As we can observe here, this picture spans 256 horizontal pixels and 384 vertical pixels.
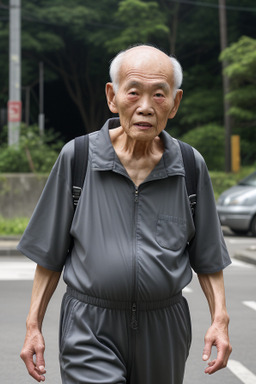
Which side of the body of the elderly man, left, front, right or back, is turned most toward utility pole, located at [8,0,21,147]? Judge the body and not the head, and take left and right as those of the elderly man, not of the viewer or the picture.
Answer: back

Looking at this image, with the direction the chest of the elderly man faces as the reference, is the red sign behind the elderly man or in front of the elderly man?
behind

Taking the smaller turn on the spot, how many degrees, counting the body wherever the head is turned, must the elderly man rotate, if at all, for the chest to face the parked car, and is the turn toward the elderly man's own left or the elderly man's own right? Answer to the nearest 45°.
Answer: approximately 180°

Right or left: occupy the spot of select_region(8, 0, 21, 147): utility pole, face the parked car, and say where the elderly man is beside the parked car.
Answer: right

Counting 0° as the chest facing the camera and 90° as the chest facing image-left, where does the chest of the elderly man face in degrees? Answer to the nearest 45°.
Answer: approximately 0°

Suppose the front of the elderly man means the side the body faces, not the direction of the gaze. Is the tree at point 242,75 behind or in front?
behind

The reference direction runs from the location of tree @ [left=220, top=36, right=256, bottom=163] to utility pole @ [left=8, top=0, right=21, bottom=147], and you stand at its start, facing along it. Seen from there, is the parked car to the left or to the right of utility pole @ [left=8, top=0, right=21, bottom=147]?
left
